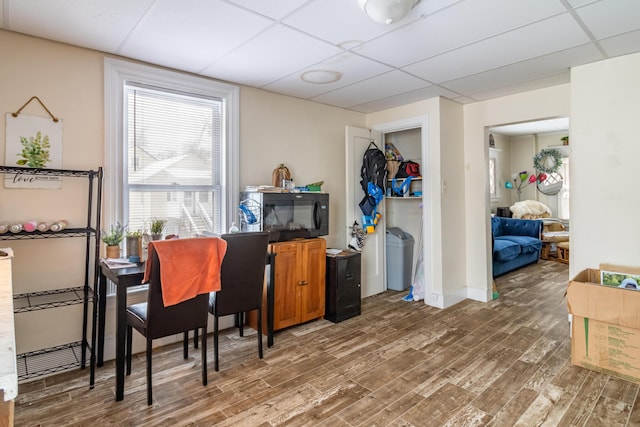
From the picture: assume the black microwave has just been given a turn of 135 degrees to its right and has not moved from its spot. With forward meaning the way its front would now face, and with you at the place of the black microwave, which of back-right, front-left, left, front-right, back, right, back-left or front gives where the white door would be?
back-right

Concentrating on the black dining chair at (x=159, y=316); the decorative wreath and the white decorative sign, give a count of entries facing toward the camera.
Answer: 2

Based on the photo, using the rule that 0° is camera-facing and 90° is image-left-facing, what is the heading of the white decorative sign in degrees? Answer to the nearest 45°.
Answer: approximately 0°

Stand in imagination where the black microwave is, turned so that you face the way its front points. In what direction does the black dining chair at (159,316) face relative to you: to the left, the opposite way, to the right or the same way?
the opposite way

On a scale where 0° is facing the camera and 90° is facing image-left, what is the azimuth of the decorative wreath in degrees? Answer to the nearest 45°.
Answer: approximately 0°

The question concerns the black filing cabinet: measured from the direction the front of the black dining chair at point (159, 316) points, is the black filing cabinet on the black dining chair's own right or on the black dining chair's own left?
on the black dining chair's own right

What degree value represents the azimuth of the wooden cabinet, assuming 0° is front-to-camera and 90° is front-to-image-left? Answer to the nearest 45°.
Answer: approximately 315°

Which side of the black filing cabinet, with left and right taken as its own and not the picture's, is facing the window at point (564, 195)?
left

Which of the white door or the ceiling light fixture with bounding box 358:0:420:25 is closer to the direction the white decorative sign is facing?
the ceiling light fixture

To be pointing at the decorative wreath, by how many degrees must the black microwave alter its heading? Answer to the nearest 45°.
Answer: approximately 90° to its left
